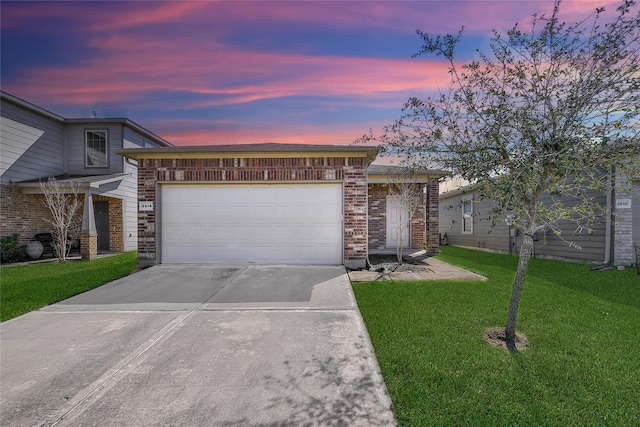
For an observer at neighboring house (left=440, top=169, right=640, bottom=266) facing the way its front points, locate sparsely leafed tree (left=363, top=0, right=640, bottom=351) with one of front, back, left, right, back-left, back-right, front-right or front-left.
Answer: front-right

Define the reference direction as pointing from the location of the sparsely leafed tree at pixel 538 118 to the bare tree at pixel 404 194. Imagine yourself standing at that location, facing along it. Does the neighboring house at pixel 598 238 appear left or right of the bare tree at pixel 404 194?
right

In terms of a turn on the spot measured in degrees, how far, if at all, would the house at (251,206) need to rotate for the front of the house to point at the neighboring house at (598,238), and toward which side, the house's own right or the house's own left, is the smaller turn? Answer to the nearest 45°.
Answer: approximately 90° to the house's own left

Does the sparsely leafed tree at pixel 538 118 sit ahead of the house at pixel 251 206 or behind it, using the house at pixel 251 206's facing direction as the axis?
ahead

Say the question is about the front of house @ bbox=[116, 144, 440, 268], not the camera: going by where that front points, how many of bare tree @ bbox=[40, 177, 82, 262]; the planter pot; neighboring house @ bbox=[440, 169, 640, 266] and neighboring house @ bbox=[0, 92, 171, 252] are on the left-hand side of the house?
1

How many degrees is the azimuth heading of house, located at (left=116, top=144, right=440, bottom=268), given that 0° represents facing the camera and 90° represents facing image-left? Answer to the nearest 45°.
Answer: approximately 0°

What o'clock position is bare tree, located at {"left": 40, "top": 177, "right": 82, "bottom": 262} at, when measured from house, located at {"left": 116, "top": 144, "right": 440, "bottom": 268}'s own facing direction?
The bare tree is roughly at 4 o'clock from the house.

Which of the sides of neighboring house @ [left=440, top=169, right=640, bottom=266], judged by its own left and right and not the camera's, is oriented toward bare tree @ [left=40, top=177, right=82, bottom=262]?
right

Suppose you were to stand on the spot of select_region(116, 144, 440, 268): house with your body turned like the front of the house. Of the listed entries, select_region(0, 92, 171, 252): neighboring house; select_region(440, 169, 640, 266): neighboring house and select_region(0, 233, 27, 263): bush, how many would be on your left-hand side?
1

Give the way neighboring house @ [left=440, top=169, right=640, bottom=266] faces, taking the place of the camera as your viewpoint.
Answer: facing the viewer and to the right of the viewer

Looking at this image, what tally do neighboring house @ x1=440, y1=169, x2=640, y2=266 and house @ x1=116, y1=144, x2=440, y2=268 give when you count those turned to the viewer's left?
0
